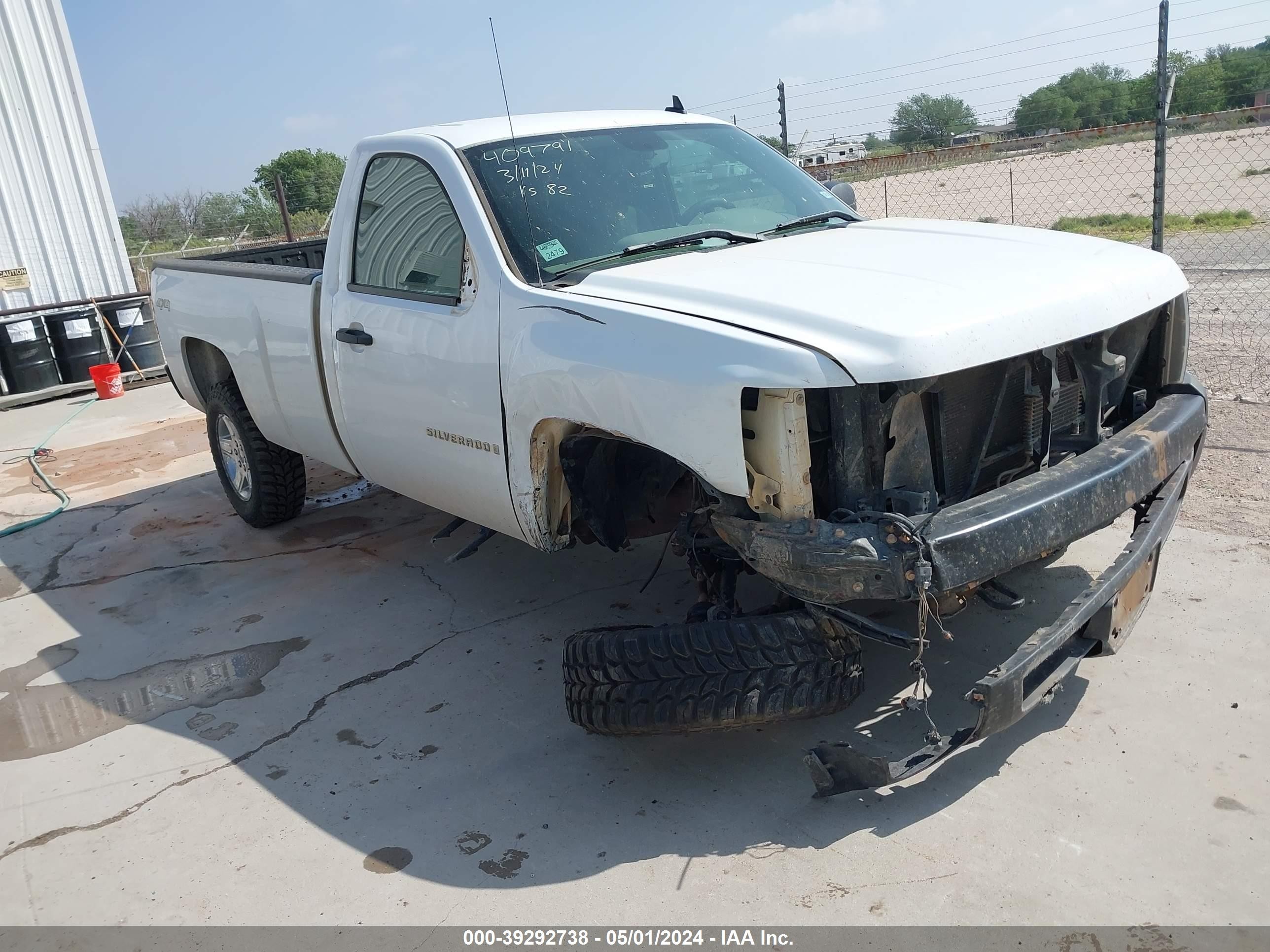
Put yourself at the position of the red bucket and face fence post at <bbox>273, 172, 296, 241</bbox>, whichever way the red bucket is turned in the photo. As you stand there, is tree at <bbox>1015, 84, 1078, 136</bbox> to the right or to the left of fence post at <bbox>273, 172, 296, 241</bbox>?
right

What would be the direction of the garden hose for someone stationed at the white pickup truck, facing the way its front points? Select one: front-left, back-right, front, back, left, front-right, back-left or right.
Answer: back

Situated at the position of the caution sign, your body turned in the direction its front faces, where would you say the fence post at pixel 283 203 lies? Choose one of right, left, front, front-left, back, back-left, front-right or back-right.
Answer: left

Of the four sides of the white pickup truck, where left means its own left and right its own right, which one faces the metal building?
back

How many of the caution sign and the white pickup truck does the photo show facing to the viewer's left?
0

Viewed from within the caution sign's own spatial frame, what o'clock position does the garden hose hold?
The garden hose is roughly at 12 o'clock from the caution sign.

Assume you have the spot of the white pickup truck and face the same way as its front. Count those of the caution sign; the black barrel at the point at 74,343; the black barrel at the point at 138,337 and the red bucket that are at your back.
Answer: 4

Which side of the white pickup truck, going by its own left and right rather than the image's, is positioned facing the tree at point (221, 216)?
back

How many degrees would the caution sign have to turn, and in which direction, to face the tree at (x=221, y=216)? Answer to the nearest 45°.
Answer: approximately 180°

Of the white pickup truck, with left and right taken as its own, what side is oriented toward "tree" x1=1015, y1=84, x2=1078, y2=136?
left

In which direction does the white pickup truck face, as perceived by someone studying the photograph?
facing the viewer and to the right of the viewer

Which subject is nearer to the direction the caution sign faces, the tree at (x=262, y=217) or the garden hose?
the garden hose

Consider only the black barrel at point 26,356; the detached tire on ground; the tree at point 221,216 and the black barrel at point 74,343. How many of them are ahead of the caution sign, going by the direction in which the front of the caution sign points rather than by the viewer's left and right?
3

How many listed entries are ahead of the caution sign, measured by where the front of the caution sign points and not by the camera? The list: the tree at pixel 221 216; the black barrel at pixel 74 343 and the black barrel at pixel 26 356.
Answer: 2

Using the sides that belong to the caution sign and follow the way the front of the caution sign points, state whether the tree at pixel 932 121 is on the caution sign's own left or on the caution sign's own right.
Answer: on the caution sign's own left

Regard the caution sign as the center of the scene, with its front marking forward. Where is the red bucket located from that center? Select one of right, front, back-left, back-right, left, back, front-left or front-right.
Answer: front

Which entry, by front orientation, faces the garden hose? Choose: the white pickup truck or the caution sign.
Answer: the caution sign

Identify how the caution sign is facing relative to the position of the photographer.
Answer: facing the viewer
